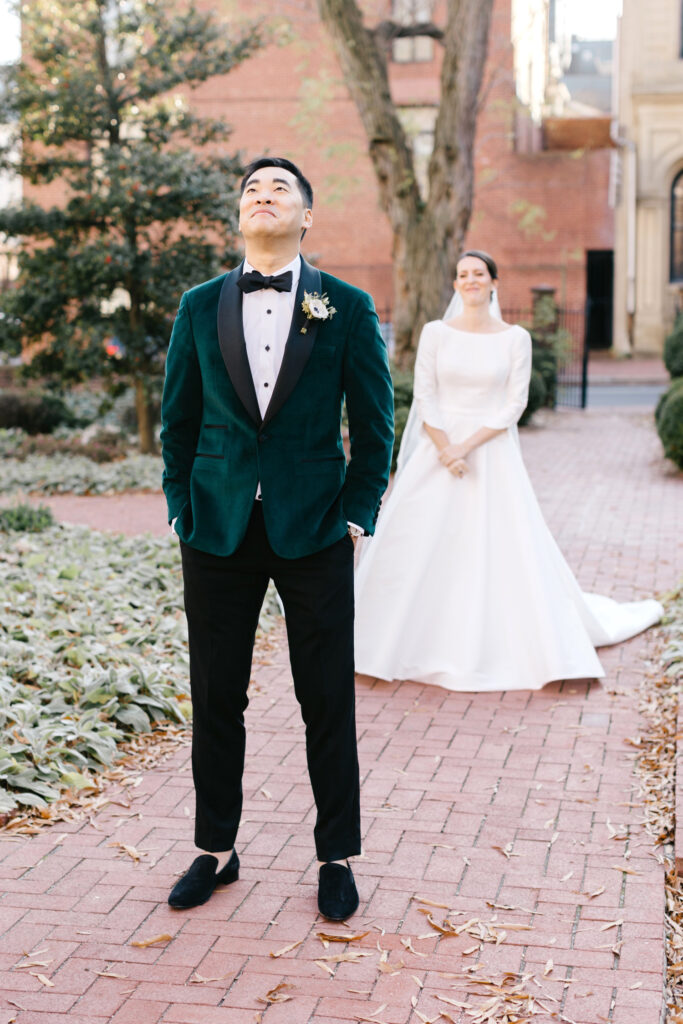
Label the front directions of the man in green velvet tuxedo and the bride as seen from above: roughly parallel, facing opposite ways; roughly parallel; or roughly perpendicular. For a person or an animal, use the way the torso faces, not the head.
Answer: roughly parallel

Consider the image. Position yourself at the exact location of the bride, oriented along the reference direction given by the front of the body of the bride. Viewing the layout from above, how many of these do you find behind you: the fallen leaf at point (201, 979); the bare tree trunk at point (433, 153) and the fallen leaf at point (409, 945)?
1

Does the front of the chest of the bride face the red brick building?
no

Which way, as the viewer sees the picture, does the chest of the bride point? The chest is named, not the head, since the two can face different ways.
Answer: toward the camera

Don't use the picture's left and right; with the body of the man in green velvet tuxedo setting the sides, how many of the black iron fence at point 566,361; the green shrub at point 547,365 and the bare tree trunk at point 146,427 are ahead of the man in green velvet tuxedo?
0

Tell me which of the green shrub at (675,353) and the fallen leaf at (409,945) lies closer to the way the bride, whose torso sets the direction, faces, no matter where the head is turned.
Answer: the fallen leaf

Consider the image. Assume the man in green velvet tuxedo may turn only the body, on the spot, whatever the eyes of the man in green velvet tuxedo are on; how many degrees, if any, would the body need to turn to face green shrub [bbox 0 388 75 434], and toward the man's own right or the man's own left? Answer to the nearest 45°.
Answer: approximately 180°

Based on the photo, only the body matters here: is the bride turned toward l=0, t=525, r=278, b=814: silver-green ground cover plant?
no

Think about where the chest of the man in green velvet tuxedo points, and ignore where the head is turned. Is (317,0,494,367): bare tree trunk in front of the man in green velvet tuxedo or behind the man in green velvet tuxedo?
behind

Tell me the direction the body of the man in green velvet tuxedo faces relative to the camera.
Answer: toward the camera

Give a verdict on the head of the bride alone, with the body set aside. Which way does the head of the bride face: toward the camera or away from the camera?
toward the camera

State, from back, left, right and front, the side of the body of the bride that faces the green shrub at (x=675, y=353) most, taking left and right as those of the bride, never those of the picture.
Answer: back

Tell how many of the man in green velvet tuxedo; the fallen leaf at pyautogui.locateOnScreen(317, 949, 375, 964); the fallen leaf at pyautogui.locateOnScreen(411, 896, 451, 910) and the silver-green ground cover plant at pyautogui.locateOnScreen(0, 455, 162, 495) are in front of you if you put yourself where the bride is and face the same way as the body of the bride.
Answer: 3

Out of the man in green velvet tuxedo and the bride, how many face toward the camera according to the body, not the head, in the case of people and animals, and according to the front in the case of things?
2

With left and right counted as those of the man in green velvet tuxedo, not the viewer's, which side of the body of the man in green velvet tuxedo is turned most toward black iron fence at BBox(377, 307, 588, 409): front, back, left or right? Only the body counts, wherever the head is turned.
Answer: back
